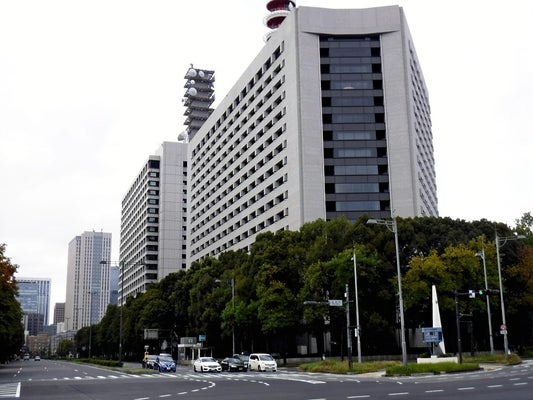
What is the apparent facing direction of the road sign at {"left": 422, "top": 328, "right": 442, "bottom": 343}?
toward the camera
